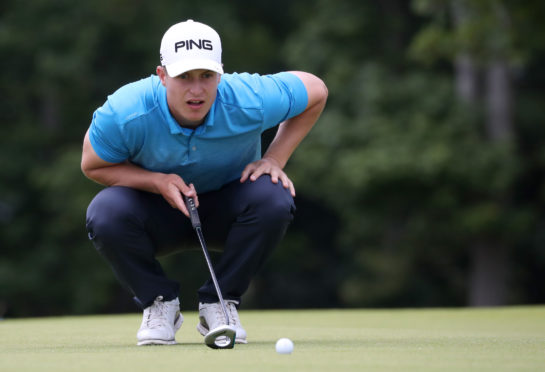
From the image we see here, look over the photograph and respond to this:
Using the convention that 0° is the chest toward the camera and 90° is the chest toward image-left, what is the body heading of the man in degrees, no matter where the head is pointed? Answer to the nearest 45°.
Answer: approximately 0°
